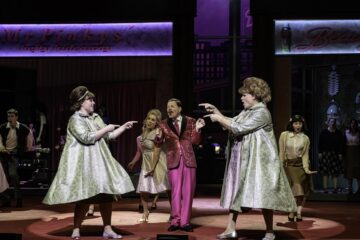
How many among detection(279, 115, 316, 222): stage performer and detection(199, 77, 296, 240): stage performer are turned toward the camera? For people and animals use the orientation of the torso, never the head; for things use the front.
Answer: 1

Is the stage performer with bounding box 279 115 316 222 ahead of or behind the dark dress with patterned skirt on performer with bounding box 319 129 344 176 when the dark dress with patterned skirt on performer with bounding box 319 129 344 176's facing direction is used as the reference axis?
ahead

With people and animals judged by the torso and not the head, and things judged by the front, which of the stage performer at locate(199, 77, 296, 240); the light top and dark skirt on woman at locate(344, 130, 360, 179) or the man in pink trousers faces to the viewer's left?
the stage performer

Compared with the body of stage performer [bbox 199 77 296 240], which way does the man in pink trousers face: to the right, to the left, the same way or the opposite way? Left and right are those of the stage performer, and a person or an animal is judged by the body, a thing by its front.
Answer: to the left

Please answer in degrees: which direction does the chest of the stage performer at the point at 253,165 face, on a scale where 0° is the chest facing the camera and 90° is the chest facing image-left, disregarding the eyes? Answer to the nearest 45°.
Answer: approximately 90°

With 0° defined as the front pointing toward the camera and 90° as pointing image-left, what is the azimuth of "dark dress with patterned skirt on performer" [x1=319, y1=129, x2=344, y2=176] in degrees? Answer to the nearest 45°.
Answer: approximately 0°

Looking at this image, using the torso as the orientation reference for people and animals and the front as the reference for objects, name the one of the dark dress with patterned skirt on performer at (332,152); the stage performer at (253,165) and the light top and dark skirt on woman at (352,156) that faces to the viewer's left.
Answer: the stage performer

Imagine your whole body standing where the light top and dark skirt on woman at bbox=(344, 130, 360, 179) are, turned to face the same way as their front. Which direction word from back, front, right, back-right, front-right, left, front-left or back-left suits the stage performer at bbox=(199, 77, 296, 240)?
front

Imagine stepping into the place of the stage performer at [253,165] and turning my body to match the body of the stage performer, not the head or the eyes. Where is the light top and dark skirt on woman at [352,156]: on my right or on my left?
on my right

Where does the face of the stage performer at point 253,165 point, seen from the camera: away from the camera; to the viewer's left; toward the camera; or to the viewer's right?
to the viewer's left

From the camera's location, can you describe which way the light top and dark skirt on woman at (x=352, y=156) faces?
facing the viewer

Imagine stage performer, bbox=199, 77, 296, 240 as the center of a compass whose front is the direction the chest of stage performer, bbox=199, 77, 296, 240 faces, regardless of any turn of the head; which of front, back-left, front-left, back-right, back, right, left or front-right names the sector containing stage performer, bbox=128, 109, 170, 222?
front-right
